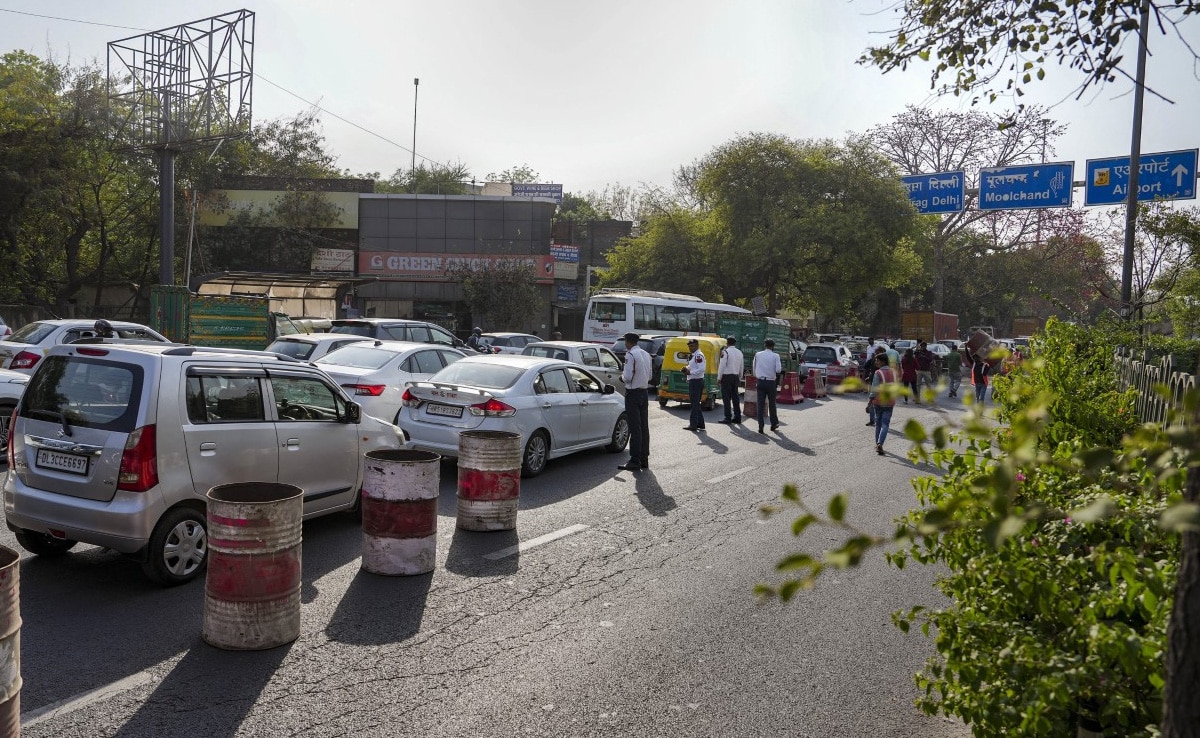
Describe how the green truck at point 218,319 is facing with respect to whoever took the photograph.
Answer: facing away from the viewer and to the right of the viewer

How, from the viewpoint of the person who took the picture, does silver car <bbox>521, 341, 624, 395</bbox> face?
facing away from the viewer and to the right of the viewer

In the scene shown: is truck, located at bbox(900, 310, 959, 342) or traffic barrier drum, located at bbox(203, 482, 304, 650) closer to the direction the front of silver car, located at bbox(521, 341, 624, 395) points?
the truck

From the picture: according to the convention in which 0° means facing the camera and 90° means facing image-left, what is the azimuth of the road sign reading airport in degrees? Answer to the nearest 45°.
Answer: approximately 0°

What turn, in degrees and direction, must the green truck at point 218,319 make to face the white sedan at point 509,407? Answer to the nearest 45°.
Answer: approximately 135° to its right

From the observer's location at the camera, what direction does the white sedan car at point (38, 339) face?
facing away from the viewer and to the right of the viewer

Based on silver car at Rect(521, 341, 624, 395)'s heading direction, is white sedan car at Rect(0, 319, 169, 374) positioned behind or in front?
behind
